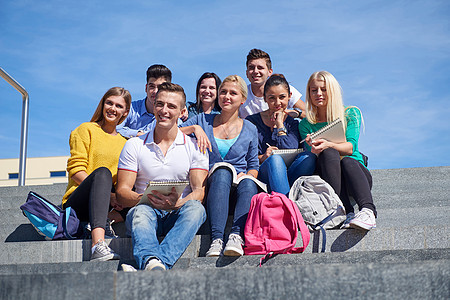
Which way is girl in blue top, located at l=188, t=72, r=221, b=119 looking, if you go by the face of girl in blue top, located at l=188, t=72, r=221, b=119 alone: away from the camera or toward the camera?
toward the camera

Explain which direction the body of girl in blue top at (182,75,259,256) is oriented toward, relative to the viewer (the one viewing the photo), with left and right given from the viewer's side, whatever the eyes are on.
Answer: facing the viewer

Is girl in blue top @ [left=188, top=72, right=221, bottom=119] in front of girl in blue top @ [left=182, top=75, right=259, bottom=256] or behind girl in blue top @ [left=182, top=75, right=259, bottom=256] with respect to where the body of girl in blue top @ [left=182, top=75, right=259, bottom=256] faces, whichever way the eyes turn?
behind

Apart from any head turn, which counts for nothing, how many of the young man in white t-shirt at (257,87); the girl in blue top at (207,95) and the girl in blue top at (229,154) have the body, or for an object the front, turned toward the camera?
3

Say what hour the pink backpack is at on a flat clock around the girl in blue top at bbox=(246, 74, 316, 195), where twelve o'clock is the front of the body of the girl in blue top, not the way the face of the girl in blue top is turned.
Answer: The pink backpack is roughly at 12 o'clock from the girl in blue top.

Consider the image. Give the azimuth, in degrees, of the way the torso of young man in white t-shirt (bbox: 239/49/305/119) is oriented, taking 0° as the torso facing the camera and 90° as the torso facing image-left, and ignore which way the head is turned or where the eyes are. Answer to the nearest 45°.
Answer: approximately 0°

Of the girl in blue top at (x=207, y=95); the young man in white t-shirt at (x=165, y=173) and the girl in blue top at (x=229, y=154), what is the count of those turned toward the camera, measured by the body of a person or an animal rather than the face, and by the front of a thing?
3

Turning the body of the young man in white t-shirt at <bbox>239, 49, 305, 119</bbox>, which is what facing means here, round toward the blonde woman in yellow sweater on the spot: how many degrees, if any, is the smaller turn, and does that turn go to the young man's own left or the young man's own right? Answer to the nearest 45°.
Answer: approximately 45° to the young man's own right

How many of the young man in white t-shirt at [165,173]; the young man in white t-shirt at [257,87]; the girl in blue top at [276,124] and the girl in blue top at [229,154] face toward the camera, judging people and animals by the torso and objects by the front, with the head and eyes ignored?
4

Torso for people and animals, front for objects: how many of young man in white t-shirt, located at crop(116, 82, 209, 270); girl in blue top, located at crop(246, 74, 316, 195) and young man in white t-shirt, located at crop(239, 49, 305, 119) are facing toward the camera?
3

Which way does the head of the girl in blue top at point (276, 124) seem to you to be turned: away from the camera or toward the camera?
toward the camera

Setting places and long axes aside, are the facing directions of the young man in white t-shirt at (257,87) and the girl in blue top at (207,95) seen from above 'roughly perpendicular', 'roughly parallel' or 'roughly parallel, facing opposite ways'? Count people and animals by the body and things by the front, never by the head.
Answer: roughly parallel

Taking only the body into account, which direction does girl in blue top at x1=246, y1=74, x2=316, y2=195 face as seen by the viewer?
toward the camera
